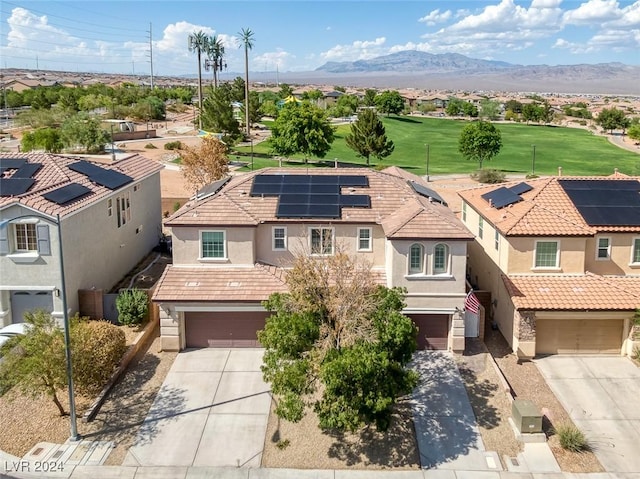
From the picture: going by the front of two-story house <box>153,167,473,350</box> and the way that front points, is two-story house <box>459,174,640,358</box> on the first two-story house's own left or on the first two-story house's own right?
on the first two-story house's own left

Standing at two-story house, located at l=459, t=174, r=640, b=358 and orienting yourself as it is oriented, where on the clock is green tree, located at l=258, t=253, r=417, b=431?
The green tree is roughly at 1 o'clock from the two-story house.

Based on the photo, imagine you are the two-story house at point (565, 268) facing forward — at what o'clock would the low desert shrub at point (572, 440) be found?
The low desert shrub is roughly at 12 o'clock from the two-story house.

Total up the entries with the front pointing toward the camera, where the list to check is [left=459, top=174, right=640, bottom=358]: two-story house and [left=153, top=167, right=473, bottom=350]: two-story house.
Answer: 2

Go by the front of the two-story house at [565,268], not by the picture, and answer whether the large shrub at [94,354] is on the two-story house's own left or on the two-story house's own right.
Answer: on the two-story house's own right

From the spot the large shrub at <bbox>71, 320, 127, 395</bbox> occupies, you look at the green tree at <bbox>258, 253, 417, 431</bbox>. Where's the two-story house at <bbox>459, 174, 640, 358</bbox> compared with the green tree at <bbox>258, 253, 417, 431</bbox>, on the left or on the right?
left

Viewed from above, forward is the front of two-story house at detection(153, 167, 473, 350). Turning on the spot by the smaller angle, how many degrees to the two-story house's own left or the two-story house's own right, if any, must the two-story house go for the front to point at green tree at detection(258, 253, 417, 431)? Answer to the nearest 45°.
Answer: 0° — it already faces it

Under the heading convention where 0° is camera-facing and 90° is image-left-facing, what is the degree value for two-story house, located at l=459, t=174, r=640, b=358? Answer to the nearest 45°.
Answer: approximately 0°
